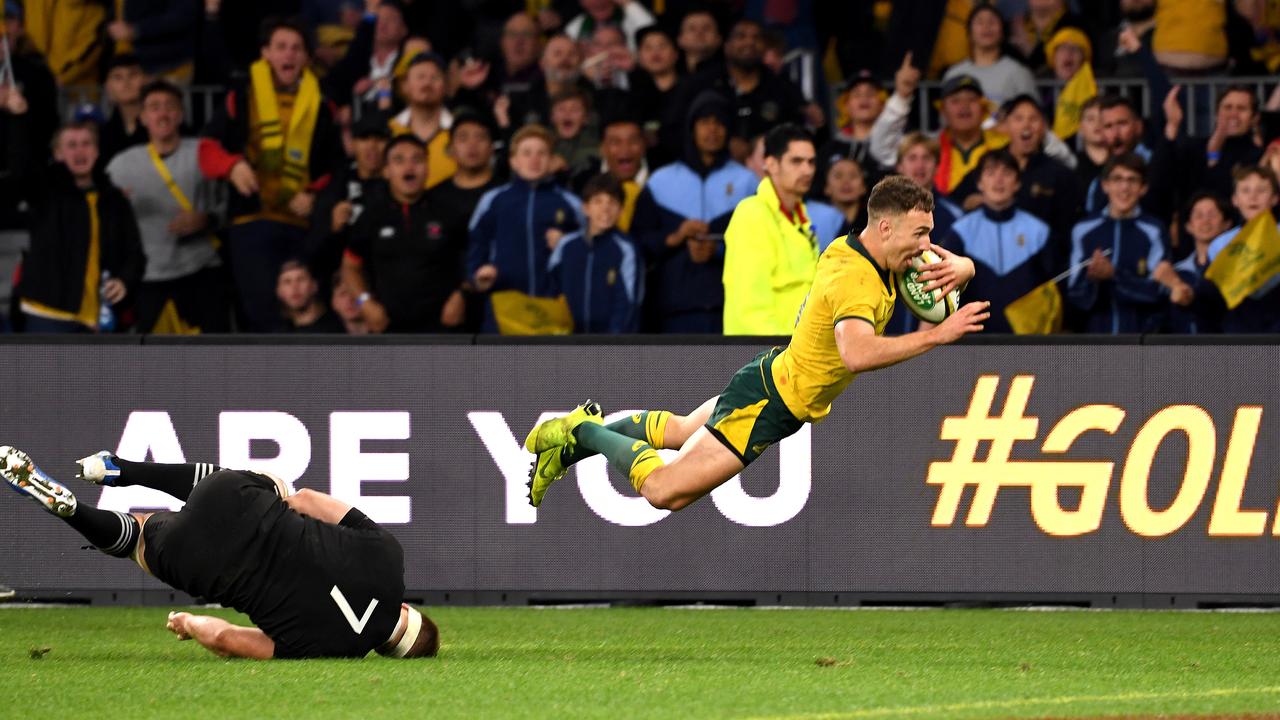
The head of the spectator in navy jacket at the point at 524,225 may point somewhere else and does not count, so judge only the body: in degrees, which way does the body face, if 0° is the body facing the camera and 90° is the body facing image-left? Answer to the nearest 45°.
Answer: approximately 0°

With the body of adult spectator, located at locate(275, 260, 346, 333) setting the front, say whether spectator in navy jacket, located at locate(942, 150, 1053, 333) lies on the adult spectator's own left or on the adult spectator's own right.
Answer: on the adult spectator's own left

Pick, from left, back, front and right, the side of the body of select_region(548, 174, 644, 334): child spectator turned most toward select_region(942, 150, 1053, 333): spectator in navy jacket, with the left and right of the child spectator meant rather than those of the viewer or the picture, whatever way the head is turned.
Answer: left

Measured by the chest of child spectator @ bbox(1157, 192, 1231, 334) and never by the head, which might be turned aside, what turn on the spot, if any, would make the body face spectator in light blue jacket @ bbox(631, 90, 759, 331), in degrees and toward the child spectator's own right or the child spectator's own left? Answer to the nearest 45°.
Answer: approximately 90° to the child spectator's own right

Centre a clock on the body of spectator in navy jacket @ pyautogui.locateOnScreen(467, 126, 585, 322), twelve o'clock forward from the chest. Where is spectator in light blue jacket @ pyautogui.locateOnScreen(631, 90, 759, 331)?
The spectator in light blue jacket is roughly at 9 o'clock from the spectator in navy jacket.

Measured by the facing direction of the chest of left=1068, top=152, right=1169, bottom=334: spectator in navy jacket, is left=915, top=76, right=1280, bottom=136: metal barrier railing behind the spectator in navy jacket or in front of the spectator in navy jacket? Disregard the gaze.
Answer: behind

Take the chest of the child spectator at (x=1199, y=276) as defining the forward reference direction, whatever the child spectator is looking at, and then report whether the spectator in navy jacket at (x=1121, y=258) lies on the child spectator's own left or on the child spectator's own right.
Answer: on the child spectator's own right

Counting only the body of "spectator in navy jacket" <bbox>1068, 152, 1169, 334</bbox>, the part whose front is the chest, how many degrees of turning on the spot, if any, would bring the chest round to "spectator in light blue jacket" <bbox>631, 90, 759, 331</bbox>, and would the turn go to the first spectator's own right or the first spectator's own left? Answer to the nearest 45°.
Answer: approximately 90° to the first spectator's own right

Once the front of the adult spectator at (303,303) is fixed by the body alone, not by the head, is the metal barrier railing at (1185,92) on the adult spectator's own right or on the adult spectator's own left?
on the adult spectator's own left
